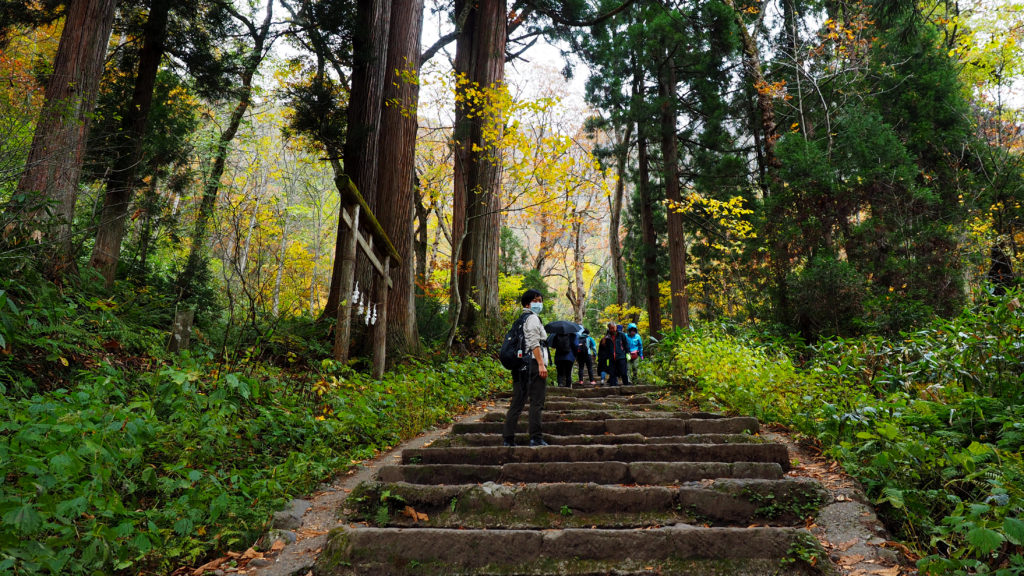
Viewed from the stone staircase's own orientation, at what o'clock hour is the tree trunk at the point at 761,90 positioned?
The tree trunk is roughly at 7 o'clock from the stone staircase.

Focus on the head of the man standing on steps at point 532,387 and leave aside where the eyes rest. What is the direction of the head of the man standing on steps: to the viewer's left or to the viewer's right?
to the viewer's right

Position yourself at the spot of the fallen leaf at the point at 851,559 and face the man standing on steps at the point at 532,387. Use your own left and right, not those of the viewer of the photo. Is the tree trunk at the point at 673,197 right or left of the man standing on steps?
right

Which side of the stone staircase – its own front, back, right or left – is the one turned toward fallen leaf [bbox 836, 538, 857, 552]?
left

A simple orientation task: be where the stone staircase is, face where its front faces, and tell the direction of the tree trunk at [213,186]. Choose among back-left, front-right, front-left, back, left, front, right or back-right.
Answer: back-right

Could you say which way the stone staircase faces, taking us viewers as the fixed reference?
facing the viewer

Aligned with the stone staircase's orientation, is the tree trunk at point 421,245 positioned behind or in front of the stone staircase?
behind

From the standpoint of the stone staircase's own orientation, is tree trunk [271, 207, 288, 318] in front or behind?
behind

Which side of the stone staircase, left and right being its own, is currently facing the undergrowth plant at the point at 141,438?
right

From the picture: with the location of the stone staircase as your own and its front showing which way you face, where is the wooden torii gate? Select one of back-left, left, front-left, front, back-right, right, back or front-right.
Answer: back-right

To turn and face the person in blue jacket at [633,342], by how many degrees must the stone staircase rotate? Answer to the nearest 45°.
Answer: approximately 180°

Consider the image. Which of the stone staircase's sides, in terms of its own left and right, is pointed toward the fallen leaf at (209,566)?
right

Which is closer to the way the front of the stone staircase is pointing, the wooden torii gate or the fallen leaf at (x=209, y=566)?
the fallen leaf

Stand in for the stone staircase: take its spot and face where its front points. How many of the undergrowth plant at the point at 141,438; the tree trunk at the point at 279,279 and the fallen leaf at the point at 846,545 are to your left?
1
